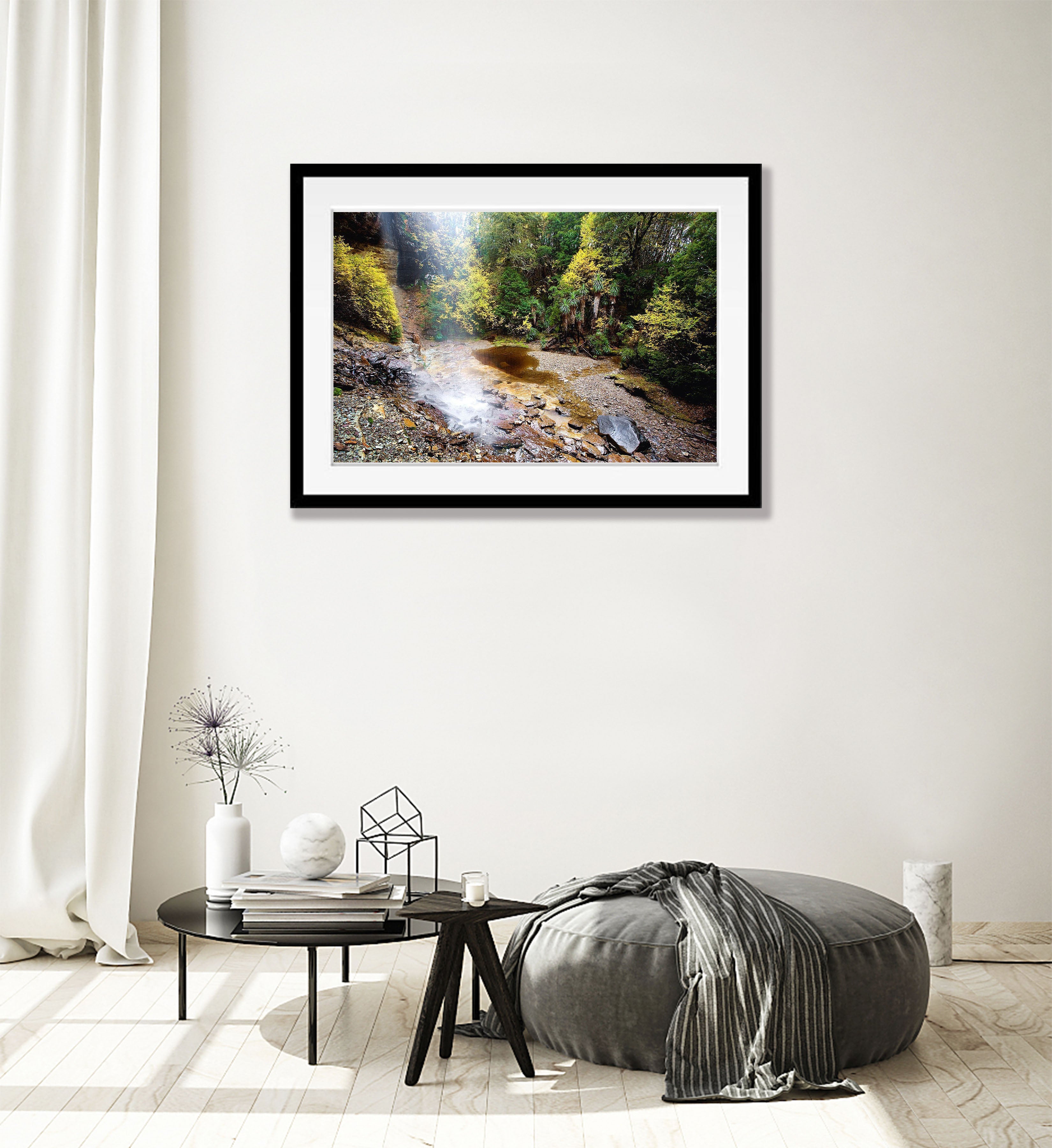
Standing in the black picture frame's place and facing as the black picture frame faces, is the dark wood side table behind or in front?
in front

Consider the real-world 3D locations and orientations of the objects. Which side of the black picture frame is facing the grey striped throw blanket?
front

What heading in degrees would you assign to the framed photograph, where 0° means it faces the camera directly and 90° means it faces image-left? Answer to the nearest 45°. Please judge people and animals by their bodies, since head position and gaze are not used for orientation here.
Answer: approximately 0°

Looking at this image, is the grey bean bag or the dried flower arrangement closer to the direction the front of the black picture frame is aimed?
the grey bean bag

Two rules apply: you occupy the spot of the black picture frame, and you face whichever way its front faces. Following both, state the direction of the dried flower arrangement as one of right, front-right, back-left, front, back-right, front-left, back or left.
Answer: right

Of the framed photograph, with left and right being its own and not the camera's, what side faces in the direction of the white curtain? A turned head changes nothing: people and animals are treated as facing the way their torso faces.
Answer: right
